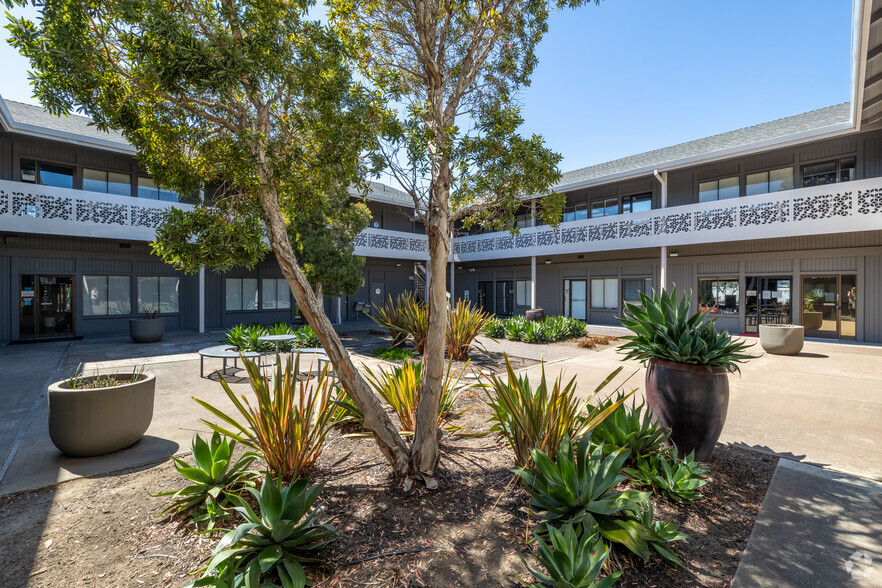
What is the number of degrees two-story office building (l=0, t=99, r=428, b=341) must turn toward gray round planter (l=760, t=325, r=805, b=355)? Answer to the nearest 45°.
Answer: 0° — it already faces it

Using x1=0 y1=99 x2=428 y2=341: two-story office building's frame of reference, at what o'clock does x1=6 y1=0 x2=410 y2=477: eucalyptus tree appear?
The eucalyptus tree is roughly at 1 o'clock from the two-story office building.

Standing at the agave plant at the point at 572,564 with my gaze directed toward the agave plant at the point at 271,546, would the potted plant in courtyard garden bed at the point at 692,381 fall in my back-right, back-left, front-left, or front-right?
back-right

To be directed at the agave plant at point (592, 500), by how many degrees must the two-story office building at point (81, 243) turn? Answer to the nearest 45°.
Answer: approximately 45° to its right

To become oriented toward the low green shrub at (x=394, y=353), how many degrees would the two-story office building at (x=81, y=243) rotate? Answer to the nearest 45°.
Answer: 0° — it already faces it

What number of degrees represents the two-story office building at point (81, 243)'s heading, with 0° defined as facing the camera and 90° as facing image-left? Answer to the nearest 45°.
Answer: approximately 315°
